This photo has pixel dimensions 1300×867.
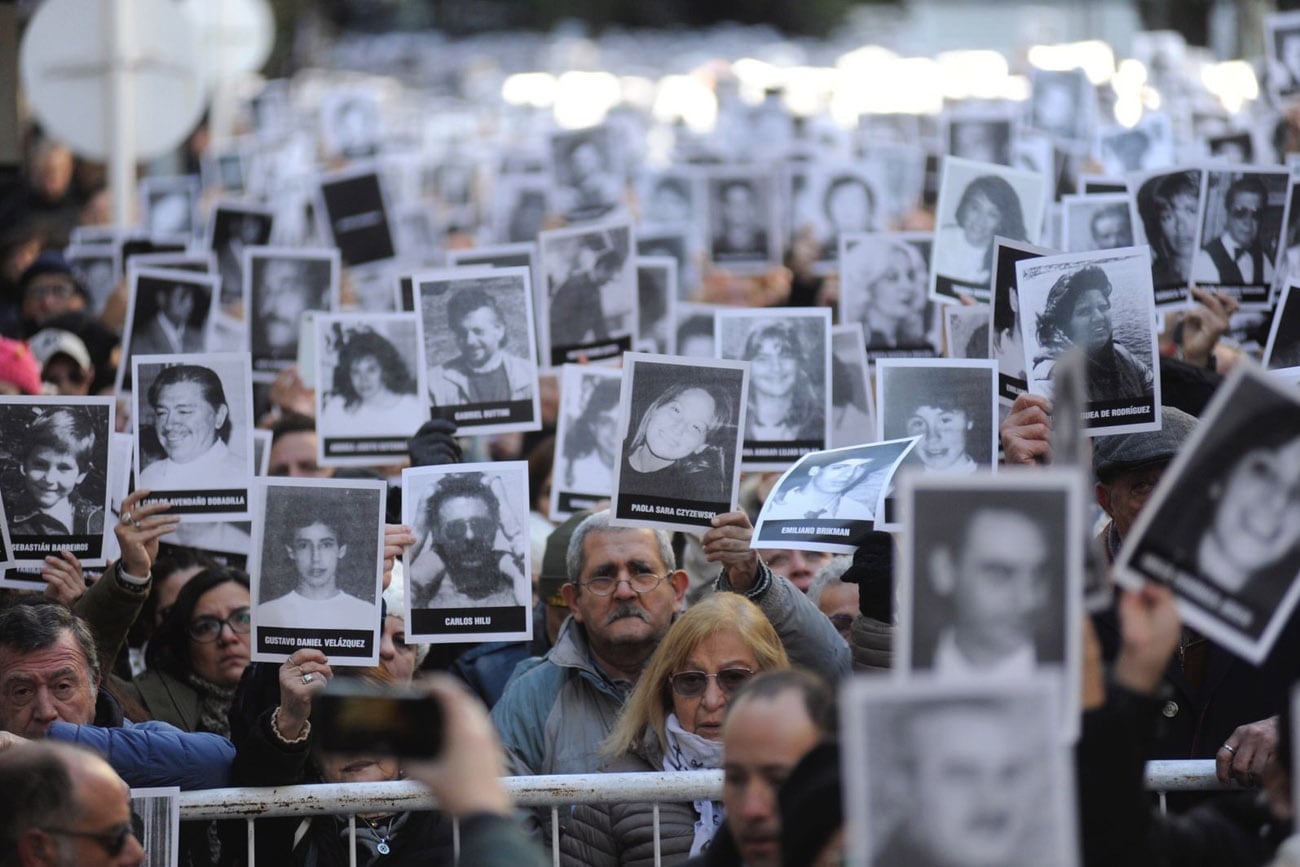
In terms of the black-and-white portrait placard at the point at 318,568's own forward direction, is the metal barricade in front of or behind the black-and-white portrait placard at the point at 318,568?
in front

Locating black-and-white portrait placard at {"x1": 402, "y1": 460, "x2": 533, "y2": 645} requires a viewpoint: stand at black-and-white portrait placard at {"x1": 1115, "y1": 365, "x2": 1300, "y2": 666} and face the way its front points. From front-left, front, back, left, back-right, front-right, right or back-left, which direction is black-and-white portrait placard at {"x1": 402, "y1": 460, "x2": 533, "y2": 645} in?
back-right

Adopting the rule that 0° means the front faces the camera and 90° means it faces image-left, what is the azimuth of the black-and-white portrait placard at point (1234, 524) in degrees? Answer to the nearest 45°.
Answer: approximately 0°

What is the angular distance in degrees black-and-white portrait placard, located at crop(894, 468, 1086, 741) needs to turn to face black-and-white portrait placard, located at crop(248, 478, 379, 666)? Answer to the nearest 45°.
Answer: approximately 135° to its right

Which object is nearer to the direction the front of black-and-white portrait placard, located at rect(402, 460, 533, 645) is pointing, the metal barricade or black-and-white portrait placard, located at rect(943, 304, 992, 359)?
the metal barricade

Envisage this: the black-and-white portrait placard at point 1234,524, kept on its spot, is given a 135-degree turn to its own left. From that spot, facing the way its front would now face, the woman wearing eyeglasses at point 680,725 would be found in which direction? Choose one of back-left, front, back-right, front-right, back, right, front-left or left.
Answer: left

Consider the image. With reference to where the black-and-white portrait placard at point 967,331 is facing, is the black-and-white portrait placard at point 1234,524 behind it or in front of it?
in front
